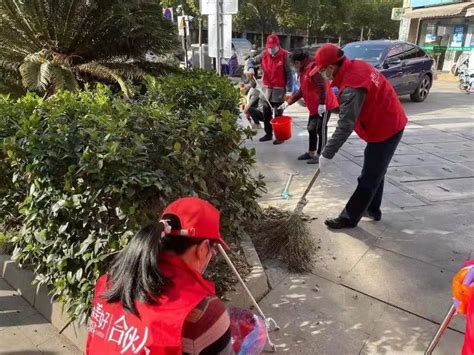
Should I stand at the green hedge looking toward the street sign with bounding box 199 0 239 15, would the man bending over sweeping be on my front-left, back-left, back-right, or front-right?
front-right

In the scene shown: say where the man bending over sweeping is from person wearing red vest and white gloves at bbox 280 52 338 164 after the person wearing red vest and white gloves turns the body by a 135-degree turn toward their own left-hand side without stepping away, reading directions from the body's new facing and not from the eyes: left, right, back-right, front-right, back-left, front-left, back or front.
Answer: front-right

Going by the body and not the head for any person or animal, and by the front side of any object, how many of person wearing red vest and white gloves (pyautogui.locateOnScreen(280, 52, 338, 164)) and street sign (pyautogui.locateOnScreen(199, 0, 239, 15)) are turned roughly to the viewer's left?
1

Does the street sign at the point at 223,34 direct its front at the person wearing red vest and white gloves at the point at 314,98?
no

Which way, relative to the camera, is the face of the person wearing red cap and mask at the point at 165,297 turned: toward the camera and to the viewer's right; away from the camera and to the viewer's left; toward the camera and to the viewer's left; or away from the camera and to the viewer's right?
away from the camera and to the viewer's right

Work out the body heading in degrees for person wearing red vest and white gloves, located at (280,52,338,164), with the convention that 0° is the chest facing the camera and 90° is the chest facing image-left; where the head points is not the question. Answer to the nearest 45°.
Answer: approximately 90°

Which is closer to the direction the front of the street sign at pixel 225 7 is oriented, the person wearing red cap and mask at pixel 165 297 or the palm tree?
the person wearing red cap and mask

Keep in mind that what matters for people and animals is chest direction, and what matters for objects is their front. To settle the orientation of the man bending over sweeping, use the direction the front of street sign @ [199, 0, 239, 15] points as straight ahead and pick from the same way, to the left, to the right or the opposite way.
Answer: to the right

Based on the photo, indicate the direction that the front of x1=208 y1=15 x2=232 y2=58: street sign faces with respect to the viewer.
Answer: facing away from the viewer

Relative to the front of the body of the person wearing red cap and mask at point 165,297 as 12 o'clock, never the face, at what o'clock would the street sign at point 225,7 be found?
The street sign is roughly at 11 o'clock from the person wearing red cap and mask.

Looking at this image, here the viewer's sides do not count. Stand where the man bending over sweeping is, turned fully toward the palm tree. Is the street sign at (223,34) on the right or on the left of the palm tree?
right

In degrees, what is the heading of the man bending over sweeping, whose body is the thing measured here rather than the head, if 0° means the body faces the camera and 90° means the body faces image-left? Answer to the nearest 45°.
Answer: approximately 90°
